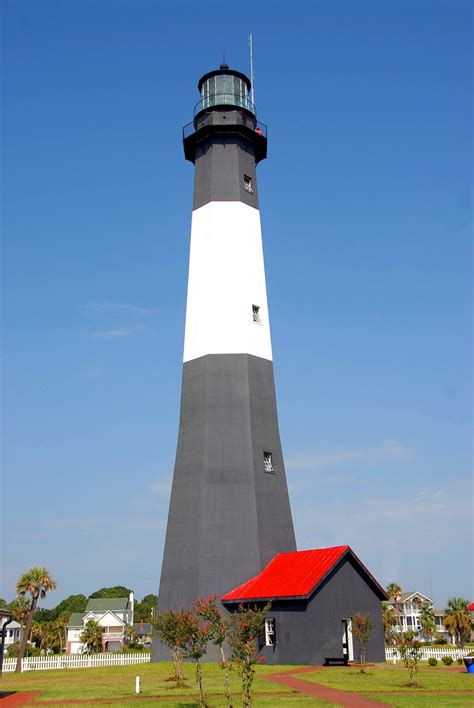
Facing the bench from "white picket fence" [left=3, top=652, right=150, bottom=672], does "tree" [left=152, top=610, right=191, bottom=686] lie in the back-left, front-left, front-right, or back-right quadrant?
front-right

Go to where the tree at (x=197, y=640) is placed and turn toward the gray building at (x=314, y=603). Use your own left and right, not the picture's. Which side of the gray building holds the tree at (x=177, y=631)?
left

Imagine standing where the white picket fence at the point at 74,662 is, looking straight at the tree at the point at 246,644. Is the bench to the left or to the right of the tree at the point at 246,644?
left

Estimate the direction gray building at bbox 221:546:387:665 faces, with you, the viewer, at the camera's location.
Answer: facing the viewer and to the right of the viewer

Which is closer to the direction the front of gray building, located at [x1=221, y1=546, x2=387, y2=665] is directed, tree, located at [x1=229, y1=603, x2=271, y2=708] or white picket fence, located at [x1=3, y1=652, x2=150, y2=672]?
the tree

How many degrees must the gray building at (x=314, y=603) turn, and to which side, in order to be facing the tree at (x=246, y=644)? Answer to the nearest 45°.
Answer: approximately 45° to its right

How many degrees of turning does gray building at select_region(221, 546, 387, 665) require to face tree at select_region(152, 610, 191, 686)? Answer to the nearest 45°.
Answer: approximately 90° to its right

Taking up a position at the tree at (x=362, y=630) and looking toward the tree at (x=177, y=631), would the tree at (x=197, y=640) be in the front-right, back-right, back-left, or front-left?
front-left

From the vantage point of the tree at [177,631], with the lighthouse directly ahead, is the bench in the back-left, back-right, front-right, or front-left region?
front-right

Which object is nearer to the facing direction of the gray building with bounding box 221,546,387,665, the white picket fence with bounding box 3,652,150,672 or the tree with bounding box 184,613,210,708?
the tree

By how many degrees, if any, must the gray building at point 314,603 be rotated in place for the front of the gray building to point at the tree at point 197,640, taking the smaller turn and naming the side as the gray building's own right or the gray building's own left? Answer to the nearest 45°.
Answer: approximately 90° to the gray building's own right
